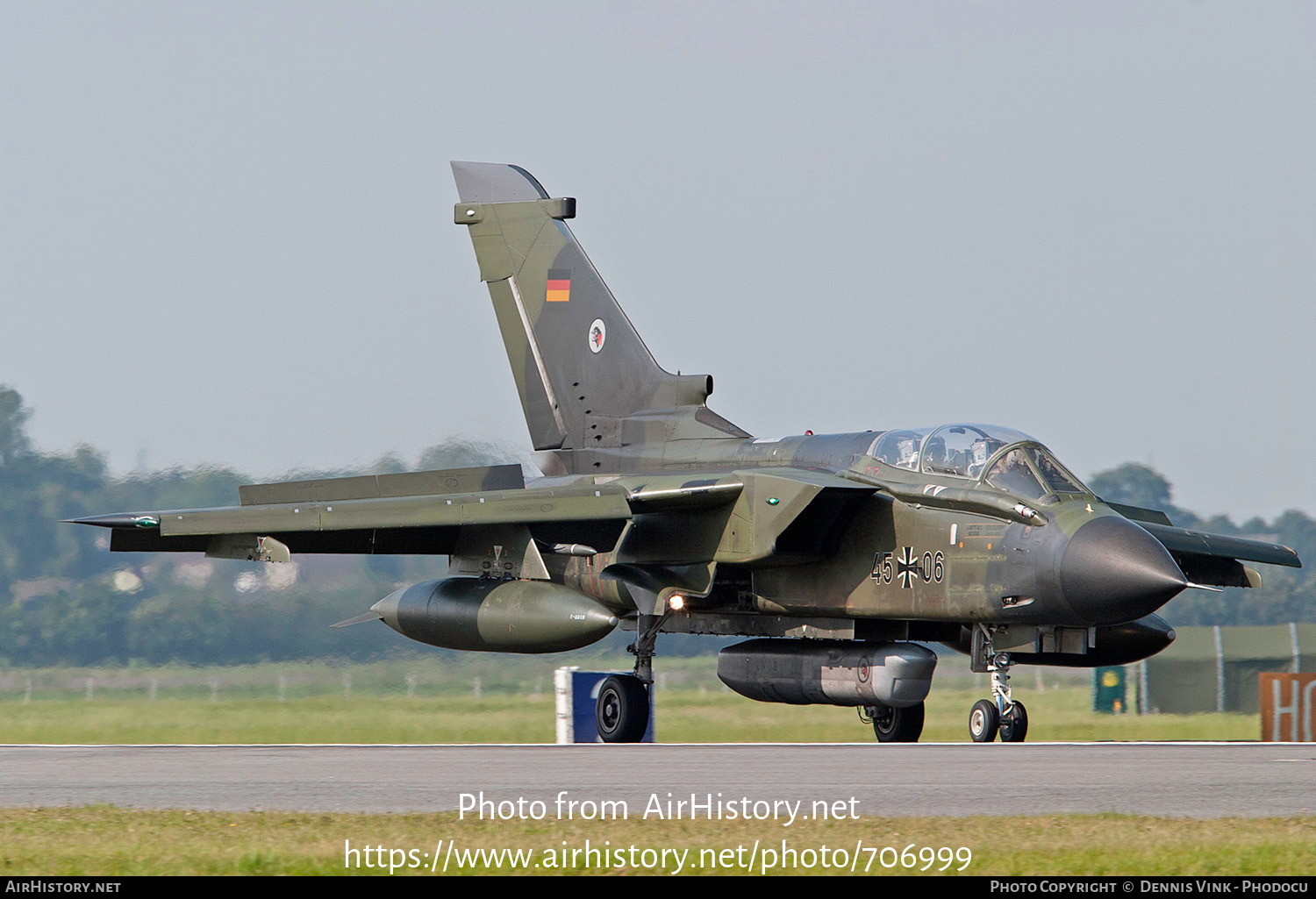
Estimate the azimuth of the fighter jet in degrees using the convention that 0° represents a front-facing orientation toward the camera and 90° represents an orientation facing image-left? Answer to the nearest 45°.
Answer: approximately 315°
